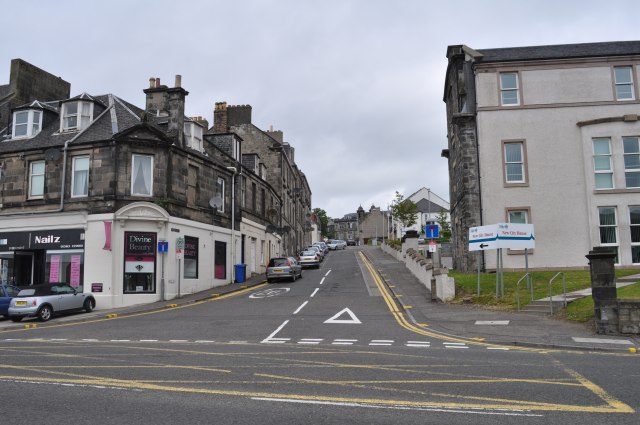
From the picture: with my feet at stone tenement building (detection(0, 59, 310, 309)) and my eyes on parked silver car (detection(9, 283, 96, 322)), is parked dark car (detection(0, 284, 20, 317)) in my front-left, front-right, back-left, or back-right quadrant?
front-right

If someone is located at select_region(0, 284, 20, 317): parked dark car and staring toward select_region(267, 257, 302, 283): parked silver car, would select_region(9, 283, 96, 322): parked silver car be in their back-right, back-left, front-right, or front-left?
front-right
